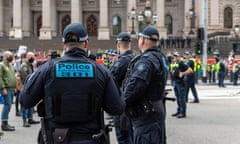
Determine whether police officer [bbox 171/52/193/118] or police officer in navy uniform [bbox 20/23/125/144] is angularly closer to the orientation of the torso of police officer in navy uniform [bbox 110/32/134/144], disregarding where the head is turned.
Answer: the police officer

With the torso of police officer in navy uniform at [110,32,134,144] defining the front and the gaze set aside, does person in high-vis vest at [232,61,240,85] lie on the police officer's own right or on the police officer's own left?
on the police officer's own right

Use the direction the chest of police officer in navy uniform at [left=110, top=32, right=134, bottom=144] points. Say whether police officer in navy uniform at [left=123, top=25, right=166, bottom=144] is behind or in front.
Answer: behind

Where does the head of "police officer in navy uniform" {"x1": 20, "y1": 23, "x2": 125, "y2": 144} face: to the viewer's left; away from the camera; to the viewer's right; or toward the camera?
away from the camera

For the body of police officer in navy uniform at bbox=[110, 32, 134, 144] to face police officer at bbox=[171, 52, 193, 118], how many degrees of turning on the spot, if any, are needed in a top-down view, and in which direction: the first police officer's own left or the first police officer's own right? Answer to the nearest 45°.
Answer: approximately 45° to the first police officer's own right

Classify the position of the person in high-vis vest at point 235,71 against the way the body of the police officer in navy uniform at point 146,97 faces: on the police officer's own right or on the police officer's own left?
on the police officer's own right

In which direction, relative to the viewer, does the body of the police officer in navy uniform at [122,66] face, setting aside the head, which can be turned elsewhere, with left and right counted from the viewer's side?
facing away from the viewer and to the left of the viewer

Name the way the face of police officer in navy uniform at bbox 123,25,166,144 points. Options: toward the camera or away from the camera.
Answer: away from the camera

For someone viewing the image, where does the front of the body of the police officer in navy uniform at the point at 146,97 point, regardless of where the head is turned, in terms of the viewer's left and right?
facing away from the viewer and to the left of the viewer

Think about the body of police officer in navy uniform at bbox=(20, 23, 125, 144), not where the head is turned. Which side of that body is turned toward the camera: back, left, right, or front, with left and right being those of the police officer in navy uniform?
back
